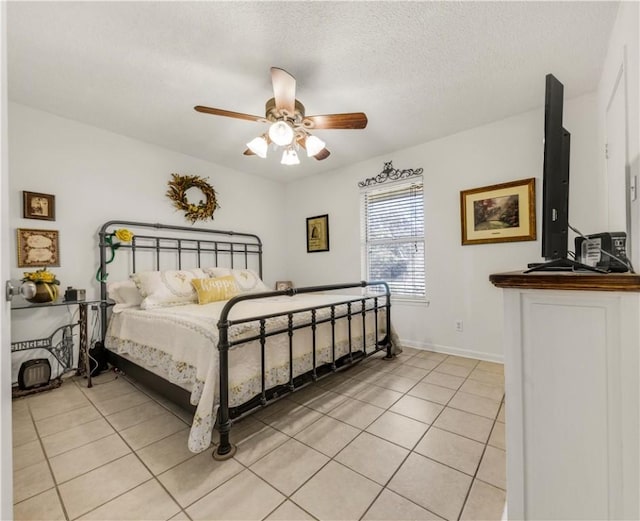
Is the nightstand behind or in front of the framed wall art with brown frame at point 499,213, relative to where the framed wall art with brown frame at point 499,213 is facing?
in front

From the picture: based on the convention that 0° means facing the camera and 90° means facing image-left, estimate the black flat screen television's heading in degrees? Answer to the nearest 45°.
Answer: approximately 90°

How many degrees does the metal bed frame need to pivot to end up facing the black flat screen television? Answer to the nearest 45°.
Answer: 0° — it already faces it

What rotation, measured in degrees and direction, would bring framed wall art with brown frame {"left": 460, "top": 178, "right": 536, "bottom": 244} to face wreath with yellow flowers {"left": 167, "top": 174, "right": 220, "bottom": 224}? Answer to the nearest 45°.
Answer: approximately 45° to its right

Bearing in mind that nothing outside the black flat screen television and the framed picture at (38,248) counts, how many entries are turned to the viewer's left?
1

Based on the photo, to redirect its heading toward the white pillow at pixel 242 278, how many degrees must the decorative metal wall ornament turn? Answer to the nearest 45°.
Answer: approximately 45° to its right

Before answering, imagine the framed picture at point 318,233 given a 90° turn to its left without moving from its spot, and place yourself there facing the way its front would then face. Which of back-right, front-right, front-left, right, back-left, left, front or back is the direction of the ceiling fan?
front-right

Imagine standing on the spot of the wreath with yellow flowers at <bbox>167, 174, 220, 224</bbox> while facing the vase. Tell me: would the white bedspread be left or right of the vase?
left

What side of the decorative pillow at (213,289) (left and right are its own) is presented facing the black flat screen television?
front

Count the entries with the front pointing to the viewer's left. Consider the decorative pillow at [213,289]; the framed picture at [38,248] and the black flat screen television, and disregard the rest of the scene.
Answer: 1

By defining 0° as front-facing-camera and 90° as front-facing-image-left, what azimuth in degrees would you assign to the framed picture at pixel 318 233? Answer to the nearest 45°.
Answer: approximately 45°

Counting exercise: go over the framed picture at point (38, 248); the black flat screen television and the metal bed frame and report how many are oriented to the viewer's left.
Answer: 1
